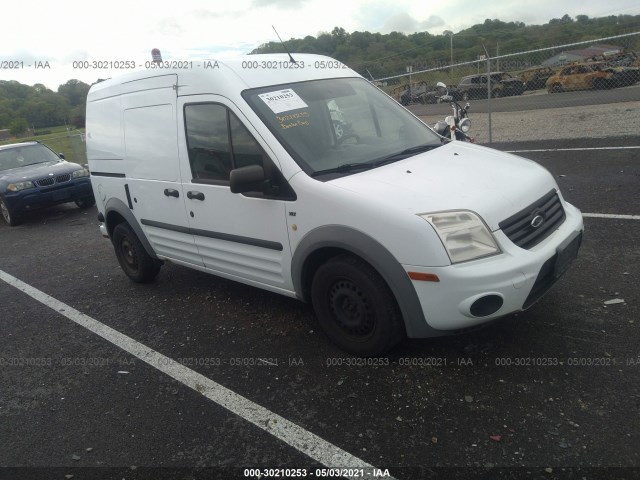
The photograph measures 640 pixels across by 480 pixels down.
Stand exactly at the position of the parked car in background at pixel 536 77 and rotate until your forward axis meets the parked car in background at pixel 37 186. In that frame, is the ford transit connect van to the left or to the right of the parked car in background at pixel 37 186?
left

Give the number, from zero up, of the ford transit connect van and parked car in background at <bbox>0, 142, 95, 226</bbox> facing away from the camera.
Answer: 0

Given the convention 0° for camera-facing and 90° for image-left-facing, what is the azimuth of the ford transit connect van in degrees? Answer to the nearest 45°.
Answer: approximately 315°

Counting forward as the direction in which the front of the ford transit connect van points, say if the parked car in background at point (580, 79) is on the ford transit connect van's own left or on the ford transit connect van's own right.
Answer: on the ford transit connect van's own left

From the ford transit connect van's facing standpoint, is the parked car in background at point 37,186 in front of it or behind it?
behind

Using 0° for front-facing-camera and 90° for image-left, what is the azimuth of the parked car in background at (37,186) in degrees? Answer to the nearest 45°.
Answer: approximately 315°
